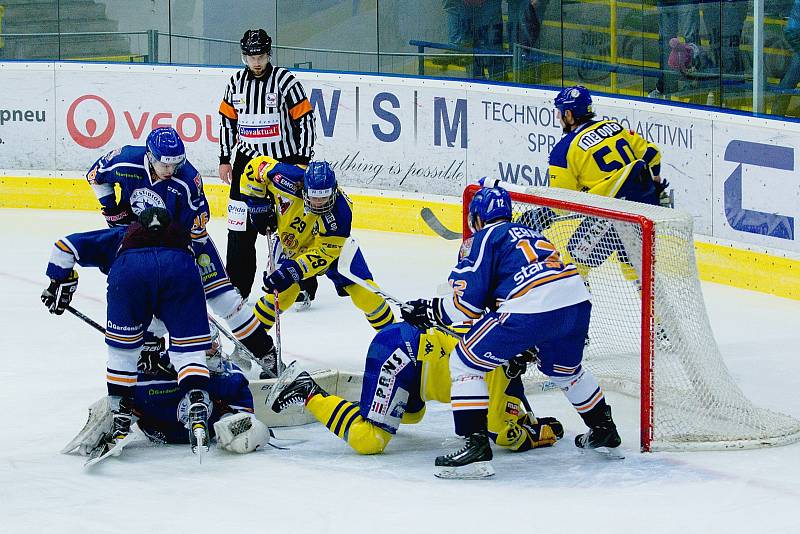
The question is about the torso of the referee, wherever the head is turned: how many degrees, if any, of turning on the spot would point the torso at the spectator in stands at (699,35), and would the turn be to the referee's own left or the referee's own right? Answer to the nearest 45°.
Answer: approximately 90° to the referee's own left

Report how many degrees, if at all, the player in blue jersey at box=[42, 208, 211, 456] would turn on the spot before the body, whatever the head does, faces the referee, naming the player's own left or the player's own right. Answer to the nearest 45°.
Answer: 0° — they already face them

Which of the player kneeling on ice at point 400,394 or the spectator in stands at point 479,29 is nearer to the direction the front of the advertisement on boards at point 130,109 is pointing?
the player kneeling on ice

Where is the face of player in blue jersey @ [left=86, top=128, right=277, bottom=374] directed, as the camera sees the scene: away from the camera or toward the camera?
toward the camera

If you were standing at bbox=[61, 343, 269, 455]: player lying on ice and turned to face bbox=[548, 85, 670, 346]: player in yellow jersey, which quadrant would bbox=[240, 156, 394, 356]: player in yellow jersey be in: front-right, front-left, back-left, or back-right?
front-left

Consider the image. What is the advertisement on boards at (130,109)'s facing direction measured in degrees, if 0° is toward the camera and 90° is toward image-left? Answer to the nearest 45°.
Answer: approximately 0°

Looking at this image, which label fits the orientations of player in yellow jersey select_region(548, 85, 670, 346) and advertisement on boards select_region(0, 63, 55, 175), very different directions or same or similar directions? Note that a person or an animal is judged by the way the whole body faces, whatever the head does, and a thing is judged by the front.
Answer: very different directions

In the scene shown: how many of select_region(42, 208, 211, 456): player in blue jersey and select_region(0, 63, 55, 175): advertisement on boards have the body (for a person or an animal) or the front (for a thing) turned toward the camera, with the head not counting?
1

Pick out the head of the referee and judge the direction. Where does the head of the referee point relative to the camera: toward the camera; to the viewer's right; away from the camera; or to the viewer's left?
toward the camera

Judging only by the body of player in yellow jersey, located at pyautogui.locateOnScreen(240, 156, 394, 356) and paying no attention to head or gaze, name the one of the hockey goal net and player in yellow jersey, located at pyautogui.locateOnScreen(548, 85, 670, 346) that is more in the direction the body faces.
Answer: the hockey goal net

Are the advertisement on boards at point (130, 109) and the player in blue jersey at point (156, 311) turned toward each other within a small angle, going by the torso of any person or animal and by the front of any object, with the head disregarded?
yes

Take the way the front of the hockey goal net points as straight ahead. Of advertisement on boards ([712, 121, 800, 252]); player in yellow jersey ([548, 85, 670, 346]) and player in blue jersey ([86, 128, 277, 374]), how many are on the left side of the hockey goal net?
0

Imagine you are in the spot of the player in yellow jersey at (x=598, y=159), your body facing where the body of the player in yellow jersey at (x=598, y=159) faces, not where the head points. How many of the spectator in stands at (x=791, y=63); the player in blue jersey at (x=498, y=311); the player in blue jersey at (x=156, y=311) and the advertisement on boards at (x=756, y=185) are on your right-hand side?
2

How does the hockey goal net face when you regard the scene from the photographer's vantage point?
facing the viewer and to the left of the viewer

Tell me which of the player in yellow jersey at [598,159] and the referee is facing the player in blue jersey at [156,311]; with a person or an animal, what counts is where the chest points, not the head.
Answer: the referee

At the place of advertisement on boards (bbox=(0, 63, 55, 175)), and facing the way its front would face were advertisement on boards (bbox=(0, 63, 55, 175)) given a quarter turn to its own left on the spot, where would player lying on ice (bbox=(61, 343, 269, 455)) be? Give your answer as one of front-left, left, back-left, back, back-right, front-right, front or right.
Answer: right

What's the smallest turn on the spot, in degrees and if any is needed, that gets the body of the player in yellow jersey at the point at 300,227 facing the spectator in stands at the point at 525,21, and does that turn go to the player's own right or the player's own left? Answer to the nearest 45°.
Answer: approximately 135° to the player's own left

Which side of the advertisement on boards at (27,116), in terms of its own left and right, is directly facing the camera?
front

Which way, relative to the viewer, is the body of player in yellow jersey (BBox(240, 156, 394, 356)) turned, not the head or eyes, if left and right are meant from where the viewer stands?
facing the viewer

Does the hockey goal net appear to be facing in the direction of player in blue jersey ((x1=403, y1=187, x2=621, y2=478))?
yes

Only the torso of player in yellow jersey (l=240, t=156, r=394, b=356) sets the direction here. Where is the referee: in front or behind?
behind

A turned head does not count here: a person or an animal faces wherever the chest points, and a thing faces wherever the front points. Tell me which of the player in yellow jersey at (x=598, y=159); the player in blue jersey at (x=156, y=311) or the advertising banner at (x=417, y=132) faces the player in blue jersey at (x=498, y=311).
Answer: the advertising banner

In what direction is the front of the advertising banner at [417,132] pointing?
toward the camera
